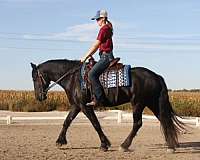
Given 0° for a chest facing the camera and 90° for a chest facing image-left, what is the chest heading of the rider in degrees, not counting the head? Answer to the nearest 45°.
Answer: approximately 90°

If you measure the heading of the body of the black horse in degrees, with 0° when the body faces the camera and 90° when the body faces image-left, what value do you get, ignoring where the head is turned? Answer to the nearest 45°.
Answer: approximately 90°
